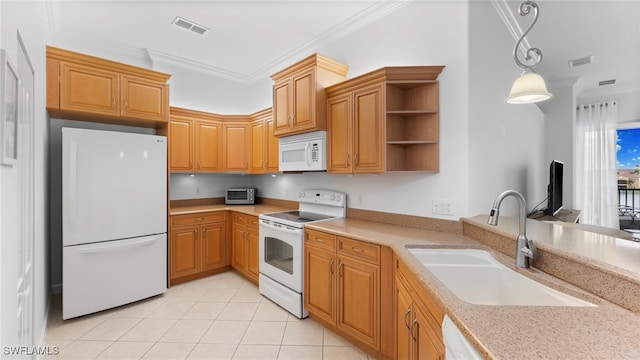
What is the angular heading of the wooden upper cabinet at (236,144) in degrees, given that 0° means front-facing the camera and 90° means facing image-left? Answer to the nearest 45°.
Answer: approximately 0°

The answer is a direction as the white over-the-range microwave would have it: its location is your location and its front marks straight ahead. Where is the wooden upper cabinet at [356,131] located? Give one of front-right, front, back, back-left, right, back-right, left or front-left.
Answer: left

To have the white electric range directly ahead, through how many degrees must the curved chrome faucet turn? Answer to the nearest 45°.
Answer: approximately 45° to its right

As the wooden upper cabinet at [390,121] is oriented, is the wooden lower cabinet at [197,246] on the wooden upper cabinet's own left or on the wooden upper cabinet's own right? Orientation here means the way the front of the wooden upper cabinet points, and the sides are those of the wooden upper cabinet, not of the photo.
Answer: on the wooden upper cabinet's own right

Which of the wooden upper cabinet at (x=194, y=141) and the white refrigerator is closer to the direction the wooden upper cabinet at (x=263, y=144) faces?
the white refrigerator

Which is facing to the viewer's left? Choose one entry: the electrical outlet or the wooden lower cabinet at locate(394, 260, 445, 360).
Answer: the wooden lower cabinet

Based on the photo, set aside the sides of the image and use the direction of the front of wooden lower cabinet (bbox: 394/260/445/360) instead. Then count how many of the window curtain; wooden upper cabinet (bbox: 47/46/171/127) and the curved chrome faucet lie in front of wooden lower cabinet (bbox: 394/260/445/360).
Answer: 1

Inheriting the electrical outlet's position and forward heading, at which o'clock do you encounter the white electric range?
The white electric range is roughly at 3 o'clock from the electrical outlet.

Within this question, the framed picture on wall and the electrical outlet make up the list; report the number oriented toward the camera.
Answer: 1

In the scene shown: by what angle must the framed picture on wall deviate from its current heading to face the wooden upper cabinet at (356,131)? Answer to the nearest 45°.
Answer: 0° — it already faces it

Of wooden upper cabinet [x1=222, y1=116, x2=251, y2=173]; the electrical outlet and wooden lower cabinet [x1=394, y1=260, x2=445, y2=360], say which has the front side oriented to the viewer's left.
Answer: the wooden lower cabinet

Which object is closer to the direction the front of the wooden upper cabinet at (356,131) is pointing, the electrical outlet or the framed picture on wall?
the framed picture on wall

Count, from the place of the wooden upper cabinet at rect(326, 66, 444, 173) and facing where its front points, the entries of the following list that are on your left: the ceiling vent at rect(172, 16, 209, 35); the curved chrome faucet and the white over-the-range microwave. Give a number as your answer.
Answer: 1
